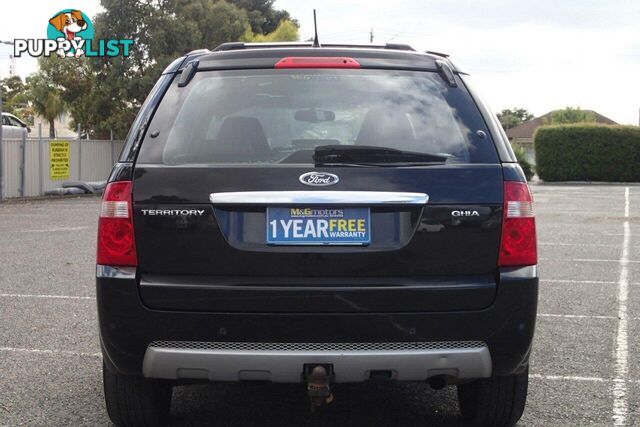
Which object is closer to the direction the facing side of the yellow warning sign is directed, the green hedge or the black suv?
the black suv

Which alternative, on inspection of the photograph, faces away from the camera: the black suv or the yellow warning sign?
the black suv

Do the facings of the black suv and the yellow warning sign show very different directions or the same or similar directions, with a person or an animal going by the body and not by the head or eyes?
very different directions

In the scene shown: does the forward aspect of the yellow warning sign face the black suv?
yes

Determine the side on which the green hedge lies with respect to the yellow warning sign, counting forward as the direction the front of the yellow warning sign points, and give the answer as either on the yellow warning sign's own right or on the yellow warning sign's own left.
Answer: on the yellow warning sign's own left

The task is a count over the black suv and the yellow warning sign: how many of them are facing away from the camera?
1

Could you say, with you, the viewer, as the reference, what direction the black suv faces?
facing away from the viewer

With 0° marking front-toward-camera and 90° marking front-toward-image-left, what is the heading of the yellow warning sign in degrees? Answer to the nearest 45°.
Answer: approximately 0°

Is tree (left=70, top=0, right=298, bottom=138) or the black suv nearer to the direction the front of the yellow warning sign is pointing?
the black suv

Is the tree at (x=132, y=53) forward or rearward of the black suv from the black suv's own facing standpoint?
forward

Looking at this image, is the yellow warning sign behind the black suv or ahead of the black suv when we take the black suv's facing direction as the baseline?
ahead
